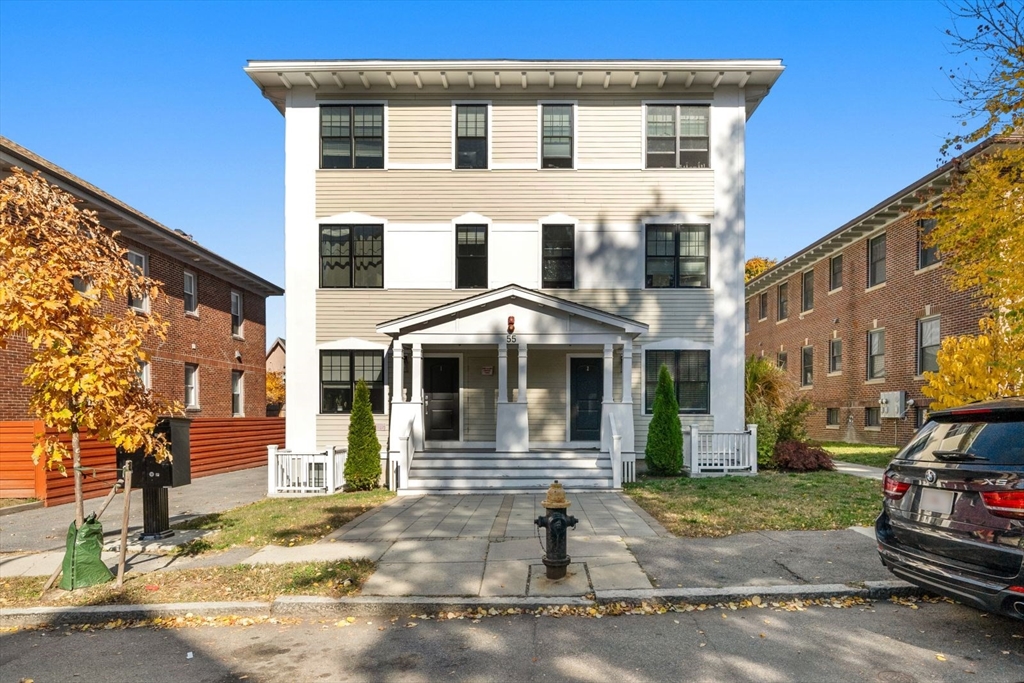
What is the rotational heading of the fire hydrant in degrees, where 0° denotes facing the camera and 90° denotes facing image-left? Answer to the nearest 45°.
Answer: approximately 0°

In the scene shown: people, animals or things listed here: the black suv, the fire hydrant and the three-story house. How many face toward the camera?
2

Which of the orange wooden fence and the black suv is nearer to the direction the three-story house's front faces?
the black suv

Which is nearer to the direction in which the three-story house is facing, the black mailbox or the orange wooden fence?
the black mailbox

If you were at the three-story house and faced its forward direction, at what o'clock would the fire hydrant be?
The fire hydrant is roughly at 12 o'clock from the three-story house.

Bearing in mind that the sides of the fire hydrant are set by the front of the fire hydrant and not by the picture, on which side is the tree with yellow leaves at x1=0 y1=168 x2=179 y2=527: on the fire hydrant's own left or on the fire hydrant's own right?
on the fire hydrant's own right

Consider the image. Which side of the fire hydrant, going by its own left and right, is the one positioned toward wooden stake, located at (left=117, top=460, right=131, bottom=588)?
right
